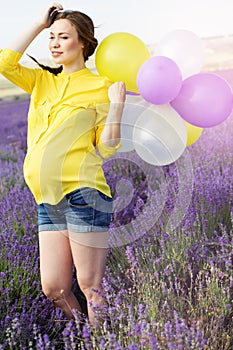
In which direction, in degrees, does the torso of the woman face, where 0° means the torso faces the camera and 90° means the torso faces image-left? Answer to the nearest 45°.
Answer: approximately 45°
